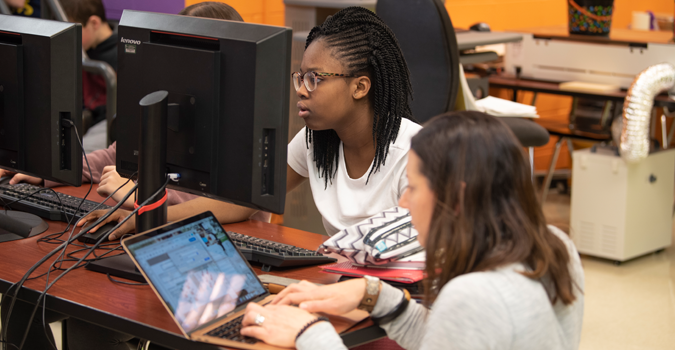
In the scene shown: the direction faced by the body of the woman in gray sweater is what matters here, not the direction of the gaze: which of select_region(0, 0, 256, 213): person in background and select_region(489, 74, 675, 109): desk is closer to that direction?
the person in background

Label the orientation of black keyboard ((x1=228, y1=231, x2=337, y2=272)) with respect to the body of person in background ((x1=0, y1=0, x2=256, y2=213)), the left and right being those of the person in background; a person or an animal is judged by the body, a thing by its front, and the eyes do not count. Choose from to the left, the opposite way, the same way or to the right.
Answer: the opposite way

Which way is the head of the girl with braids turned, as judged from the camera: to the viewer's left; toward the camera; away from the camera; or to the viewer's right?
to the viewer's left

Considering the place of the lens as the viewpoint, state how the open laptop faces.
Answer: facing the viewer and to the right of the viewer

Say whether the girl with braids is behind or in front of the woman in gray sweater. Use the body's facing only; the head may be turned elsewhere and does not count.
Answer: in front

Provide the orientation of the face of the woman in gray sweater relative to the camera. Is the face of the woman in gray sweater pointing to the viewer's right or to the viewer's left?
to the viewer's left
